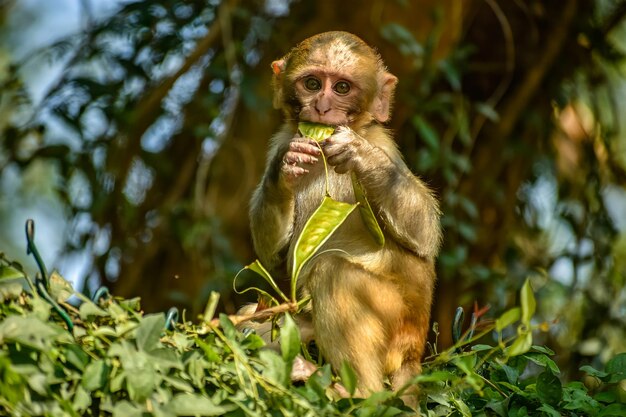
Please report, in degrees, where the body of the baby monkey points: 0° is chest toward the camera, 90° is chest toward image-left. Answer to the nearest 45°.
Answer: approximately 45°

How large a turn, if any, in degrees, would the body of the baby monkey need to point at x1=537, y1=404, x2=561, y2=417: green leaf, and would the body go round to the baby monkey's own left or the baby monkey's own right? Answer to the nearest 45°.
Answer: approximately 90° to the baby monkey's own left

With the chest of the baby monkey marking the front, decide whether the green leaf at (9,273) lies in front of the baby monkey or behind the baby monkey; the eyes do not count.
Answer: in front

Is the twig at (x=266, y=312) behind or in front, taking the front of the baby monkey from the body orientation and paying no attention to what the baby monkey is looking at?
in front

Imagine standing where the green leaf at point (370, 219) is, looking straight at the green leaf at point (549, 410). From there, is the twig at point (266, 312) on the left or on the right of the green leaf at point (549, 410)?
right
